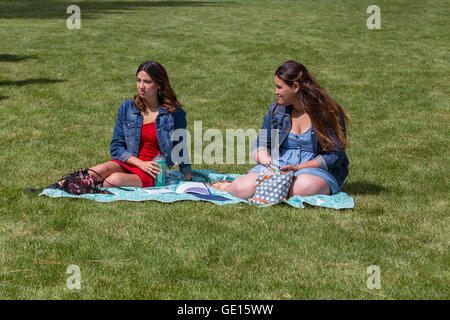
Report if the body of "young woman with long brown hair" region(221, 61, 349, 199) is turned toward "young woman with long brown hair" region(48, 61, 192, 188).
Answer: no

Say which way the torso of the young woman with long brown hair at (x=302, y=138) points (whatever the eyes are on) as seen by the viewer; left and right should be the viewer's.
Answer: facing the viewer and to the left of the viewer
